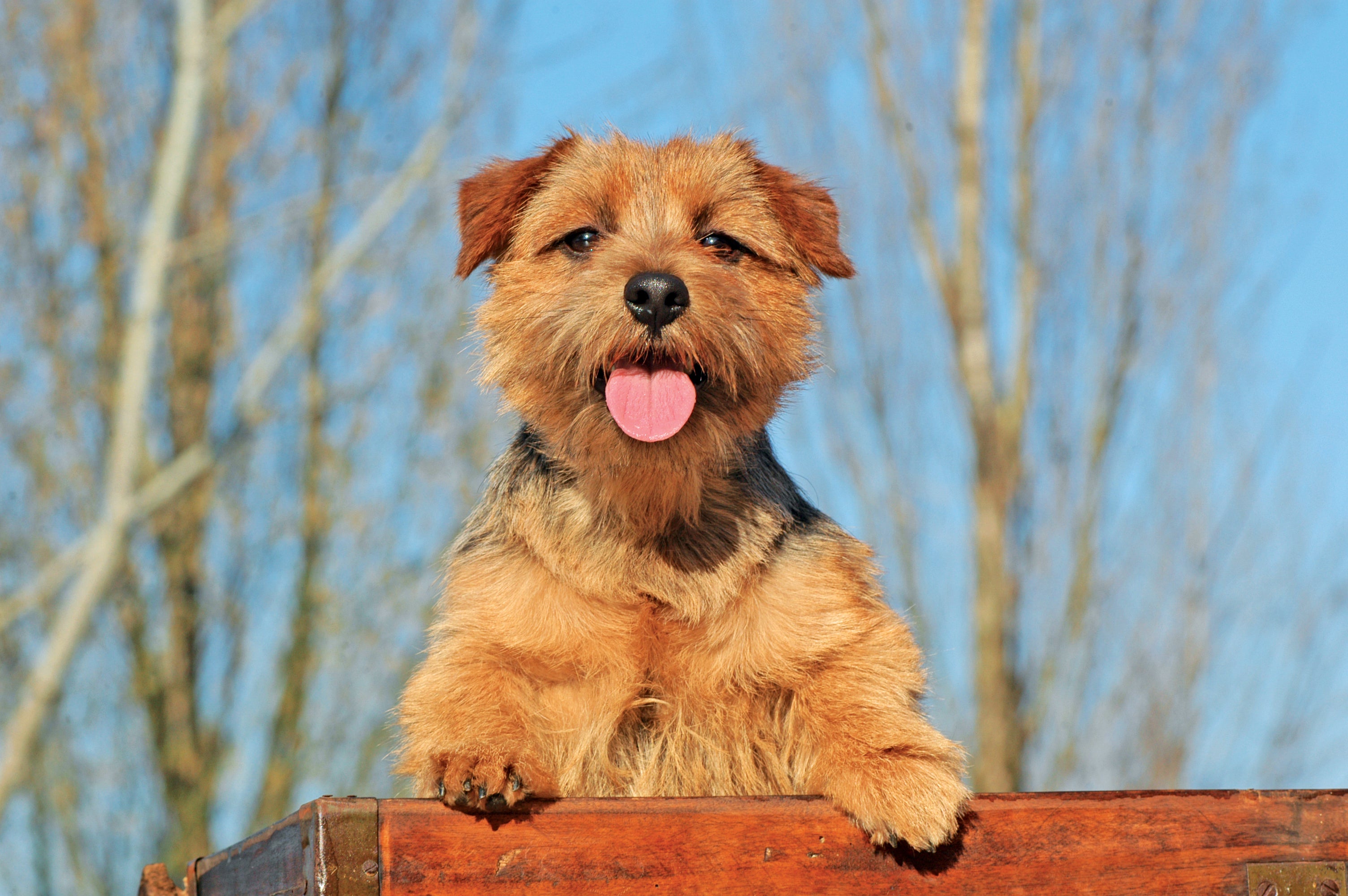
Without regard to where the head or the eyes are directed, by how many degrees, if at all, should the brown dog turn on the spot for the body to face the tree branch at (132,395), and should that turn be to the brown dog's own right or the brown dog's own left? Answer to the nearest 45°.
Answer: approximately 135° to the brown dog's own right

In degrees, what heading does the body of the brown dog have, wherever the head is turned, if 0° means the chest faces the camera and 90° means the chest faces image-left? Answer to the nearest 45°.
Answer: approximately 0°
